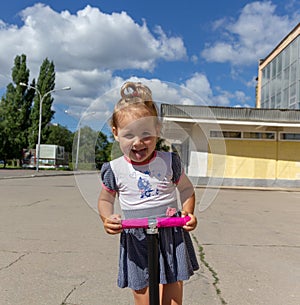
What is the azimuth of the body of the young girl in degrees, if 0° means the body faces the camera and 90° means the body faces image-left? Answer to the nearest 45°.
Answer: approximately 0°

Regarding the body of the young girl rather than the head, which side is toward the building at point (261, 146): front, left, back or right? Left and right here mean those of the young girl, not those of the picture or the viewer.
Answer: back

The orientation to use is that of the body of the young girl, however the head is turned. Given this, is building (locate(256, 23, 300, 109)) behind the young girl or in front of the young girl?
behind
